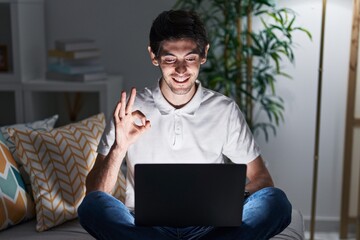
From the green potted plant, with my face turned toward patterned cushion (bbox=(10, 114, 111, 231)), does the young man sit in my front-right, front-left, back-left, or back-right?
front-left

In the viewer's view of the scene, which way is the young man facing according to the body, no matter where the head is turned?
toward the camera

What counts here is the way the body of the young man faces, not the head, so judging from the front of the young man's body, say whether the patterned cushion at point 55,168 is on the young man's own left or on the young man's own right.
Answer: on the young man's own right

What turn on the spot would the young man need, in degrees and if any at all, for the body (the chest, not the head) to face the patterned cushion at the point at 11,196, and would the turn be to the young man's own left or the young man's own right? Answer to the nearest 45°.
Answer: approximately 90° to the young man's own right

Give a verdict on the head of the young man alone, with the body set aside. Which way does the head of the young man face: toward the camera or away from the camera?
toward the camera

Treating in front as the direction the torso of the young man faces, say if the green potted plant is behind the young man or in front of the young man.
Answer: behind

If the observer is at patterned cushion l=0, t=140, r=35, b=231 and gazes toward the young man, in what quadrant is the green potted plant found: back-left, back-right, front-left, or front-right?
front-left
